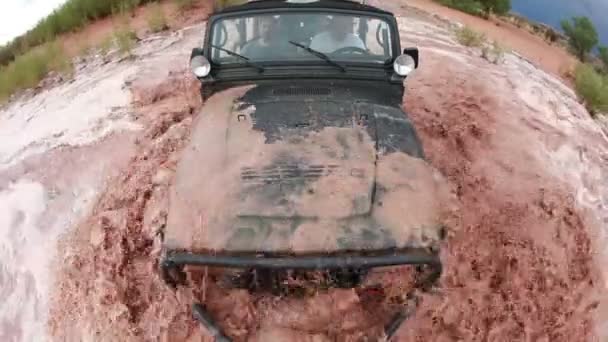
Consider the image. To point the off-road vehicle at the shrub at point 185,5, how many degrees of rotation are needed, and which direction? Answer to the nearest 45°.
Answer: approximately 180°

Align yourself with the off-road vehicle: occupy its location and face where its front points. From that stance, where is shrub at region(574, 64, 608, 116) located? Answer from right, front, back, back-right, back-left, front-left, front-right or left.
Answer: back-left

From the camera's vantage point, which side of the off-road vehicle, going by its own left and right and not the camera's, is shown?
front

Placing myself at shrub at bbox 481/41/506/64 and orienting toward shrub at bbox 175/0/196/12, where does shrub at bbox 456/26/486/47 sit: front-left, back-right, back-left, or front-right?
front-right

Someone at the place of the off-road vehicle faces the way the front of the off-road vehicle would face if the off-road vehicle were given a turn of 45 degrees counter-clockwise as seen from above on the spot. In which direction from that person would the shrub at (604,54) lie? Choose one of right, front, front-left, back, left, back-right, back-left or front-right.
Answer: left

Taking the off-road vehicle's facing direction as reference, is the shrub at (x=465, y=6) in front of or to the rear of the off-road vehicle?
to the rear

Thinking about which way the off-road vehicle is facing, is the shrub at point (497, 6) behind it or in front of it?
behind

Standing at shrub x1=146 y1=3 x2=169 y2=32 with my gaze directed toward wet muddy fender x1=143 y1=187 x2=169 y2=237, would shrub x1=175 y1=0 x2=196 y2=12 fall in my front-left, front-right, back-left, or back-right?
back-left

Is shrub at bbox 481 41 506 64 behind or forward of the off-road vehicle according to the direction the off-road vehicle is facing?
behind
